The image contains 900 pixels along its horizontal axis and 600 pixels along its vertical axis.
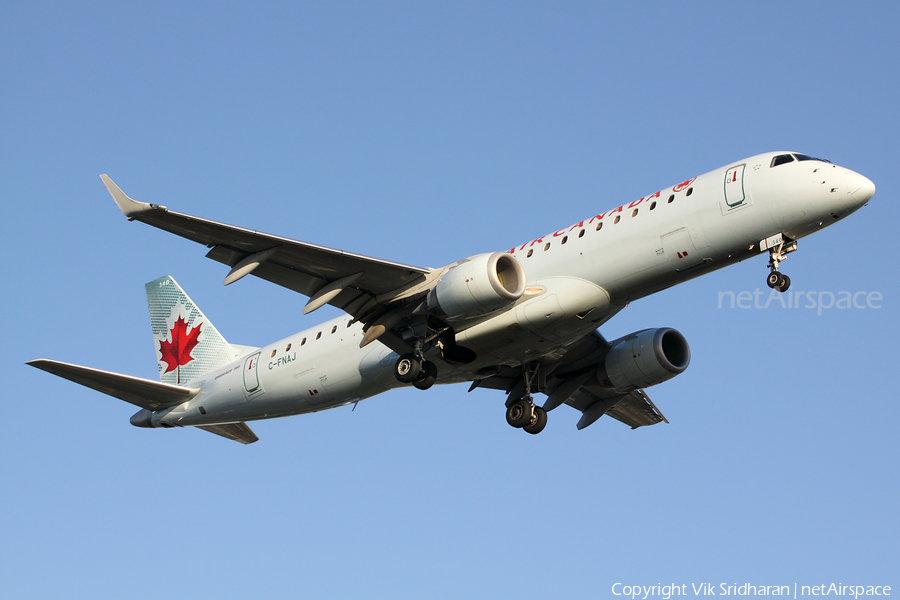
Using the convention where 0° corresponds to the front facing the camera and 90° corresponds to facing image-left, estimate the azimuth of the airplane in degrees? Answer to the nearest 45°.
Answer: approximately 315°
